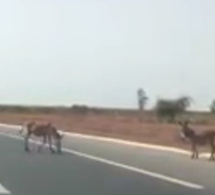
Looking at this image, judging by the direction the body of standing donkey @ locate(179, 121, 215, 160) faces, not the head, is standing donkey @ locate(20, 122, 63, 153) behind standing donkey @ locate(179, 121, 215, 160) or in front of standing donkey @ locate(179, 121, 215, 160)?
in front

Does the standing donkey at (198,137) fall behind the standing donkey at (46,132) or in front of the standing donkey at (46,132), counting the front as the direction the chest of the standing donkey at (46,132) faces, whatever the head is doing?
in front

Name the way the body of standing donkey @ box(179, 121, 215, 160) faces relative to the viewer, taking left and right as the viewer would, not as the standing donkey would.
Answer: facing to the left of the viewer

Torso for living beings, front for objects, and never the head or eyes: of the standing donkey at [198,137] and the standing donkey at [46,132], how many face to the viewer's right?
1

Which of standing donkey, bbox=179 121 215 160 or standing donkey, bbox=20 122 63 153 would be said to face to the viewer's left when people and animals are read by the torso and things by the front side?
standing donkey, bbox=179 121 215 160

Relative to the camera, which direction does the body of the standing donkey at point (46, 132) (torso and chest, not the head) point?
to the viewer's right
